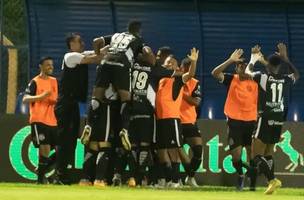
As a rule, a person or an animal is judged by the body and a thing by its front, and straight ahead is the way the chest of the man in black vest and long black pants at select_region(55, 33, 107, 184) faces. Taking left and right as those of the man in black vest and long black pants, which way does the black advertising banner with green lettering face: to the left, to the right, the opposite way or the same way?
to the right

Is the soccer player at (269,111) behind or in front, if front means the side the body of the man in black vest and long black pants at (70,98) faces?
in front

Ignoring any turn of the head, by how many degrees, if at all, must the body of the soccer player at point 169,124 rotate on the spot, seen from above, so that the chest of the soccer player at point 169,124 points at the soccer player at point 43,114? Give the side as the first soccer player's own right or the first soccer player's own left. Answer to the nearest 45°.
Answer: approximately 45° to the first soccer player's own right

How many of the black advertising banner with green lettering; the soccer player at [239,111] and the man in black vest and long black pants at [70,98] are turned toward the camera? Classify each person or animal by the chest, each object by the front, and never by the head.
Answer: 2

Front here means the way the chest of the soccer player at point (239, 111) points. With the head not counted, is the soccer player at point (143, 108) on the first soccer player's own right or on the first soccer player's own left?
on the first soccer player's own right

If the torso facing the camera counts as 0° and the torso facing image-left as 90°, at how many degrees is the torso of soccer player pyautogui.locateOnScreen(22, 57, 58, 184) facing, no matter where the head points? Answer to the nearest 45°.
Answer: approximately 315°

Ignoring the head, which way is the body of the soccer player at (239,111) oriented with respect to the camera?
toward the camera

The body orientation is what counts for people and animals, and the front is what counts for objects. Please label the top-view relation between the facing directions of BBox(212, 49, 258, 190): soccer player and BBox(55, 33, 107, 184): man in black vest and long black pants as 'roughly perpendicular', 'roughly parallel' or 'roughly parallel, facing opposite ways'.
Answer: roughly perpendicular

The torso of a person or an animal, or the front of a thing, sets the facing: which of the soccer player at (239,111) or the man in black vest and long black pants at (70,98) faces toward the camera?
the soccer player at (239,111)

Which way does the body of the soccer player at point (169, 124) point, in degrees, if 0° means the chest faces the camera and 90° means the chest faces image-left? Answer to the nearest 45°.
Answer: approximately 45°

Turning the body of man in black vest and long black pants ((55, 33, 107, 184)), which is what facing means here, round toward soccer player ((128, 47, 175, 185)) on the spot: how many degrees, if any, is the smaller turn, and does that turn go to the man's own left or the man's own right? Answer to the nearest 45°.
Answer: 0° — they already face them

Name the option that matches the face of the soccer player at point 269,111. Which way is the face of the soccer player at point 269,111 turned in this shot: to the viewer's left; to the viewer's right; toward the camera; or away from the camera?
away from the camera

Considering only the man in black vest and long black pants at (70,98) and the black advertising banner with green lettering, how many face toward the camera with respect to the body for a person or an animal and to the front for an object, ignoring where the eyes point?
1

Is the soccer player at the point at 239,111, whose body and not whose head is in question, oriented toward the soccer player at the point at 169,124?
no
